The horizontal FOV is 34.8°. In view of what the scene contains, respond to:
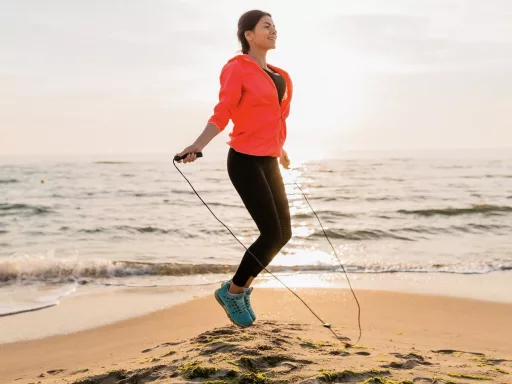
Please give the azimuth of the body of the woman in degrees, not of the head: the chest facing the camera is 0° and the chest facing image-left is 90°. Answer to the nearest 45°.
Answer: approximately 315°
